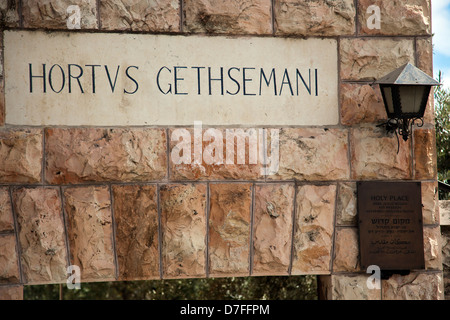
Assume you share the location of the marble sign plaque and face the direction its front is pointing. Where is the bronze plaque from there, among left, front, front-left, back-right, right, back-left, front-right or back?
left

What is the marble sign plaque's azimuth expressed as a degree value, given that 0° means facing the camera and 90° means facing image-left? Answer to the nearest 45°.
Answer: approximately 0°

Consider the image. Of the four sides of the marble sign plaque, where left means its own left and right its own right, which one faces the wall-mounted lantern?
left

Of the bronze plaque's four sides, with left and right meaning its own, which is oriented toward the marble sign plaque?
right

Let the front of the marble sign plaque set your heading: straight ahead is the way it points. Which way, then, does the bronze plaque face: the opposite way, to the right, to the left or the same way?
the same way

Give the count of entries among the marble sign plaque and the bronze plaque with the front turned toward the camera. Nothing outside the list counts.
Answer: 2
